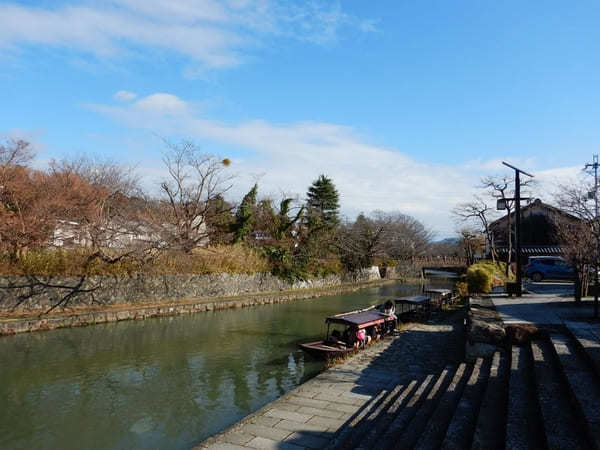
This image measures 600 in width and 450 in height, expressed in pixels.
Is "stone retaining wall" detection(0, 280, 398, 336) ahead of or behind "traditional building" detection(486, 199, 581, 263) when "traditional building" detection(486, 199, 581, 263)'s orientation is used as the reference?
ahead

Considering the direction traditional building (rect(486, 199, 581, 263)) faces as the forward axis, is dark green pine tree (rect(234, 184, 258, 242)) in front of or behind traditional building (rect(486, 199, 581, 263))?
in front

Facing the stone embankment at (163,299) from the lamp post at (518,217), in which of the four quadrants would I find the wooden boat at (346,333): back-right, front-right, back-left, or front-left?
front-left

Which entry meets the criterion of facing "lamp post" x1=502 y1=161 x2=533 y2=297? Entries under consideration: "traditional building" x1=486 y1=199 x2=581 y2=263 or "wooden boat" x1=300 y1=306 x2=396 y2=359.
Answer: the traditional building

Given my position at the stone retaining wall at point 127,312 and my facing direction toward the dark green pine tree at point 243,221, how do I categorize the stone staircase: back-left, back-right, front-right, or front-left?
back-right

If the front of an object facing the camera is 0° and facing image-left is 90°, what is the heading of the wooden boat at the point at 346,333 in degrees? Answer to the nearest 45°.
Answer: approximately 45°

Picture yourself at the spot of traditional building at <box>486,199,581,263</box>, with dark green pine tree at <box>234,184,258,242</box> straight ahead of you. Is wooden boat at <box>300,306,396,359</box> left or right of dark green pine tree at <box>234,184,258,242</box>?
left
